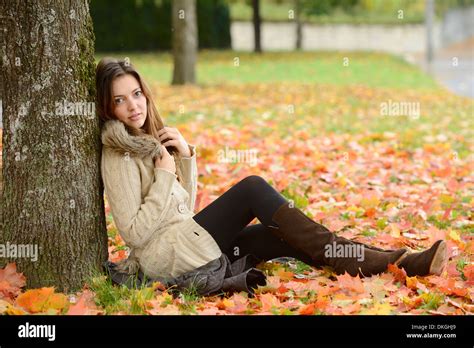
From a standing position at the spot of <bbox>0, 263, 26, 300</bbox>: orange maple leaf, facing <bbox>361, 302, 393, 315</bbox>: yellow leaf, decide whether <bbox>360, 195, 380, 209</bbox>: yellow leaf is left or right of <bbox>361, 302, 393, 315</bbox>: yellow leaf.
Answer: left

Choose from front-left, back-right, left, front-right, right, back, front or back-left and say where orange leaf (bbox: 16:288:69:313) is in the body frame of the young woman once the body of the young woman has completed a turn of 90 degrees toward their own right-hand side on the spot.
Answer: front-right

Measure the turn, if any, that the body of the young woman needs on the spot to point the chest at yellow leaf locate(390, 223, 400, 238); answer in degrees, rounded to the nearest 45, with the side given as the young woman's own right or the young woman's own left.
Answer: approximately 45° to the young woman's own left

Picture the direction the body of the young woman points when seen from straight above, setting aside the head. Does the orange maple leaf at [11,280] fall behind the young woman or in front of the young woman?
behind

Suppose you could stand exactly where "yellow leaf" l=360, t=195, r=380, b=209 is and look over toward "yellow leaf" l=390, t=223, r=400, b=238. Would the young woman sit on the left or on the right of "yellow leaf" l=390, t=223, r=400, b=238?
right

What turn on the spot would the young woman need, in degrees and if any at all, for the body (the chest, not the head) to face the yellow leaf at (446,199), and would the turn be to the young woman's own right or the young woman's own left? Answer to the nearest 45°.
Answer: approximately 45° to the young woman's own left

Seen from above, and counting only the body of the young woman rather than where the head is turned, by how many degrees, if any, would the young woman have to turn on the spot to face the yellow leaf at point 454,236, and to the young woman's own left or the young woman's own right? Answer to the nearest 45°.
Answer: approximately 45° to the young woman's own left

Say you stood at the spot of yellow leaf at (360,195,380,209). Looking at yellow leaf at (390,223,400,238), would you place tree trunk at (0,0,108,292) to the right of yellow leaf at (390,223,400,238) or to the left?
right

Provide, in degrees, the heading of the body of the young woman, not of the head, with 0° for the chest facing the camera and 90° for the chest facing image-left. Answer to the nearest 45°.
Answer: approximately 270°
